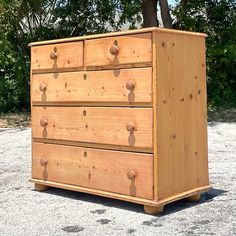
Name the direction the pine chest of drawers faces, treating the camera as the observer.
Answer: facing the viewer and to the left of the viewer

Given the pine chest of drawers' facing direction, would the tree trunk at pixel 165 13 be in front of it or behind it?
behind

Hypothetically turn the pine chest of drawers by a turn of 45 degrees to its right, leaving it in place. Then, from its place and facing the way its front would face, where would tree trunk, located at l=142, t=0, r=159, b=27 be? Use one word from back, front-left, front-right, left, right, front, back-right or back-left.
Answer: right
